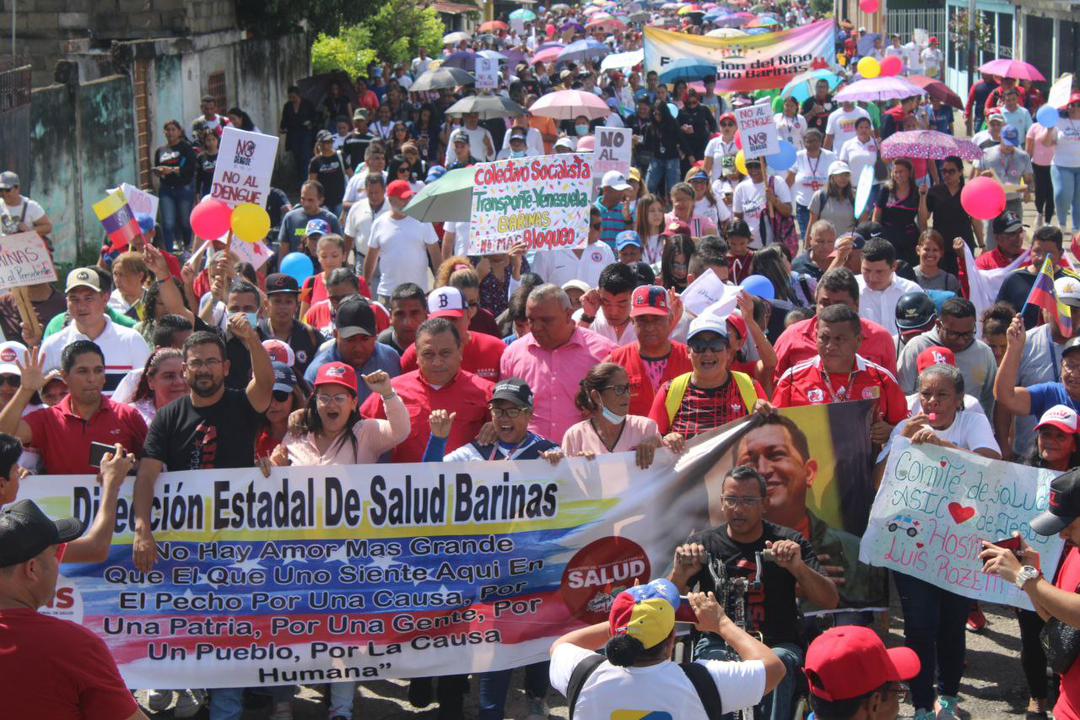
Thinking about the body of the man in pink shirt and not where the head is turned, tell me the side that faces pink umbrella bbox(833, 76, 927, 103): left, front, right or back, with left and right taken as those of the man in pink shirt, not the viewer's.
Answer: back

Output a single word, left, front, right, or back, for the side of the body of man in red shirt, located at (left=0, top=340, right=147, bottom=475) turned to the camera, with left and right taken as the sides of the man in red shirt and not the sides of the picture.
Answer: front

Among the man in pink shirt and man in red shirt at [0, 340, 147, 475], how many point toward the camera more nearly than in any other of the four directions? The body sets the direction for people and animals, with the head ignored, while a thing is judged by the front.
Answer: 2

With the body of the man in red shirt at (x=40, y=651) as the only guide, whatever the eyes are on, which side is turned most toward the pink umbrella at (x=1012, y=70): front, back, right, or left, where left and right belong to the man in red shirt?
front

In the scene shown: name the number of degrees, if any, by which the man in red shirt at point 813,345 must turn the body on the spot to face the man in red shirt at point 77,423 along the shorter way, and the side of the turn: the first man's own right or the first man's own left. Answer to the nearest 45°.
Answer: approximately 45° to the first man's own right

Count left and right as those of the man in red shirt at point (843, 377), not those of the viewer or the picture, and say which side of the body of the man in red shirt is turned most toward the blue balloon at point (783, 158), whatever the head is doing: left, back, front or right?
back

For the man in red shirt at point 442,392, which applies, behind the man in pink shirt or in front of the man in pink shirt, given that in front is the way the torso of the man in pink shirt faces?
in front

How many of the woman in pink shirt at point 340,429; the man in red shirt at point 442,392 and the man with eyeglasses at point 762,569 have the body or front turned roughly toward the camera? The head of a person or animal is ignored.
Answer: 3

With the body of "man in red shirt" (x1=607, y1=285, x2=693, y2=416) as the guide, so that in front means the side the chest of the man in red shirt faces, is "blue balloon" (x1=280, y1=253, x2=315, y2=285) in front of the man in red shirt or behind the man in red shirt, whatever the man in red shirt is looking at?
behind

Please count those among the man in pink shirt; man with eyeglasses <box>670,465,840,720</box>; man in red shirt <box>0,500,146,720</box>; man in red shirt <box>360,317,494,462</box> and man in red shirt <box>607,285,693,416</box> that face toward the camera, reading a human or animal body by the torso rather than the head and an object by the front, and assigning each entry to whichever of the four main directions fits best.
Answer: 4

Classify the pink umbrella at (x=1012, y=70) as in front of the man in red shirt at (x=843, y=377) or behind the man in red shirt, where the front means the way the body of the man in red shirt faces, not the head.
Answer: behind

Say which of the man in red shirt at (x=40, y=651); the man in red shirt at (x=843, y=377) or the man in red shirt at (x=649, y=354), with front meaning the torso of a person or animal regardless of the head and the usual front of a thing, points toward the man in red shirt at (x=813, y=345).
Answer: the man in red shirt at (x=40, y=651)

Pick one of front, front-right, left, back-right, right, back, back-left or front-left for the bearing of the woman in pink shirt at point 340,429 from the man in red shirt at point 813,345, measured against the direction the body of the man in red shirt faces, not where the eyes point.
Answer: front-right
